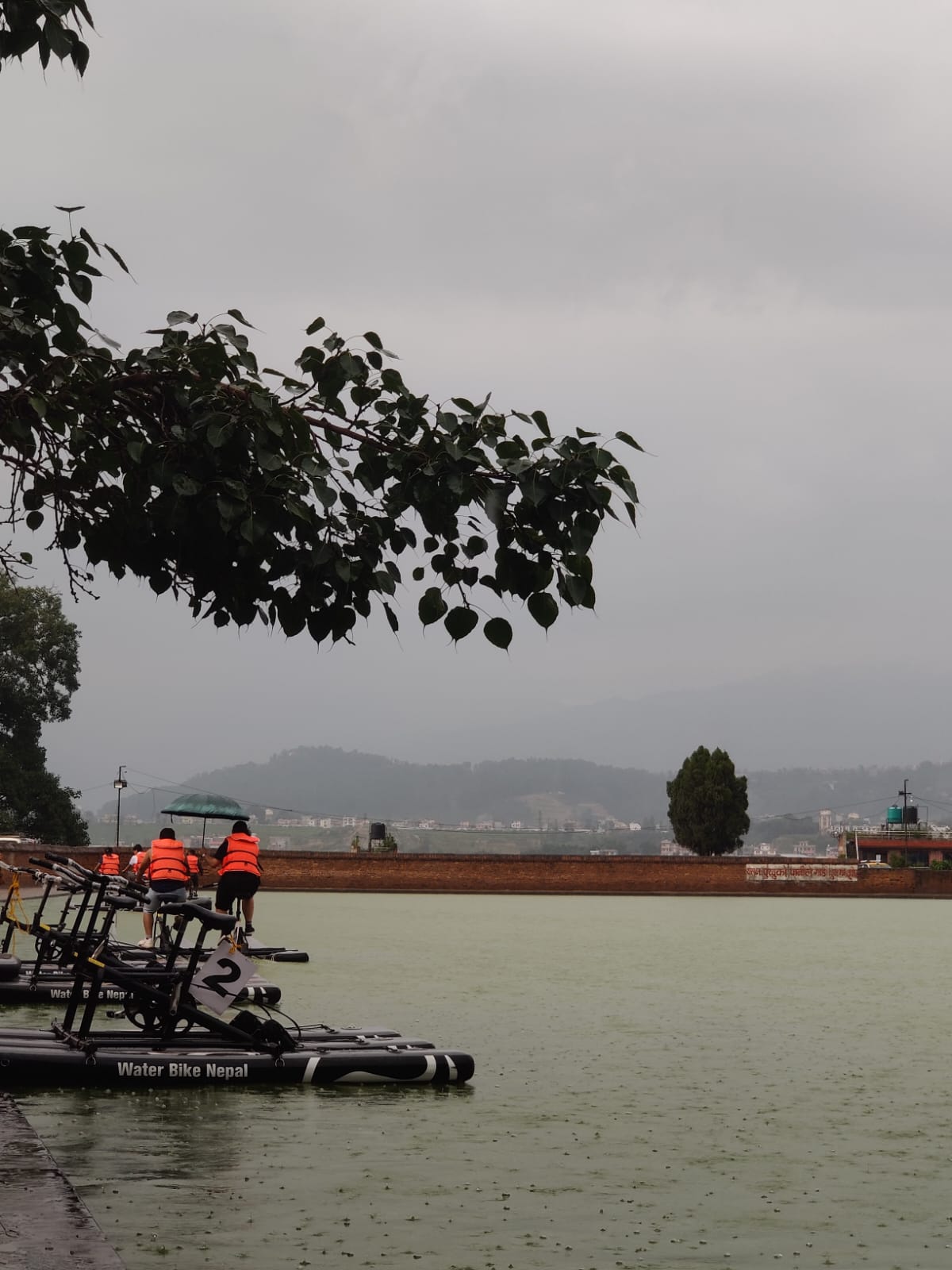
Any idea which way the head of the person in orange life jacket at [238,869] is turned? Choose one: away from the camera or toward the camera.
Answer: away from the camera

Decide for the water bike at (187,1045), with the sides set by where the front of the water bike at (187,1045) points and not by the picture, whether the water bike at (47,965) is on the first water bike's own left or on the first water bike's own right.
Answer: on the first water bike's own right

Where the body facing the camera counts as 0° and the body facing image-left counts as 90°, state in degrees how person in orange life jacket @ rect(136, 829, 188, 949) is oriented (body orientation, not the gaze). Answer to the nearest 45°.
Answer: approximately 135°

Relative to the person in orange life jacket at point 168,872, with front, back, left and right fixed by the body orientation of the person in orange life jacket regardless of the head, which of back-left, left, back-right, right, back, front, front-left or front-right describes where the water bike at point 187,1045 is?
back-left

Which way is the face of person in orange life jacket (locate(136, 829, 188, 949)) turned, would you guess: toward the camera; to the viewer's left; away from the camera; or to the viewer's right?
away from the camera

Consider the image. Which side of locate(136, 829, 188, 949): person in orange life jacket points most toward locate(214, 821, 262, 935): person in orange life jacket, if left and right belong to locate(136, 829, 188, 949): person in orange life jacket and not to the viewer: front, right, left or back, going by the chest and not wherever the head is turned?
right
